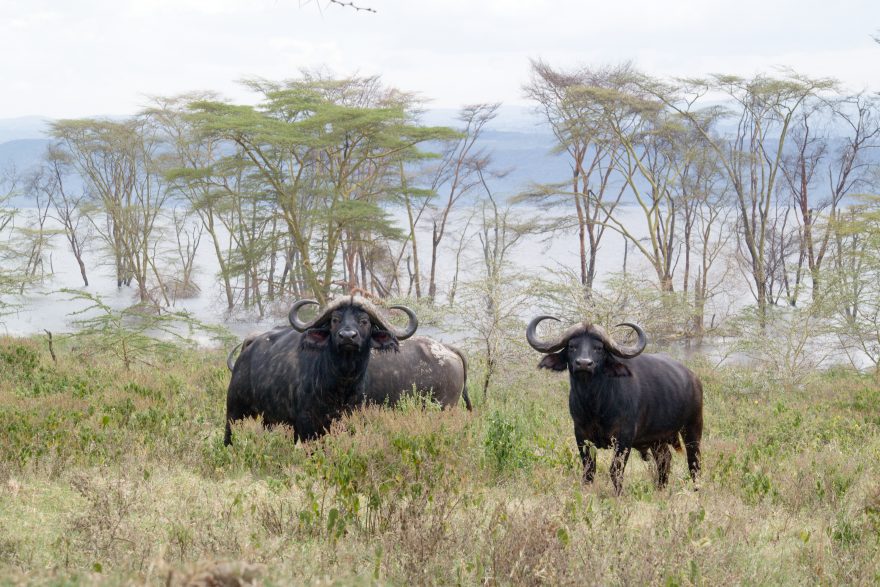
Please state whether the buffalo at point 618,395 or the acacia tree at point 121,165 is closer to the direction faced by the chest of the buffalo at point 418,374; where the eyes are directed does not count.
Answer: the acacia tree

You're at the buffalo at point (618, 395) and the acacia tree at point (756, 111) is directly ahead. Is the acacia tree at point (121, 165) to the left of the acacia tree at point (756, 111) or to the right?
left

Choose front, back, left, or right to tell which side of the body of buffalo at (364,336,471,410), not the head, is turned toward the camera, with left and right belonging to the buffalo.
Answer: left

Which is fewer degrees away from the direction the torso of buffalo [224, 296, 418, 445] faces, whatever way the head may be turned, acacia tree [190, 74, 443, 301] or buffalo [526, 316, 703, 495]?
the buffalo

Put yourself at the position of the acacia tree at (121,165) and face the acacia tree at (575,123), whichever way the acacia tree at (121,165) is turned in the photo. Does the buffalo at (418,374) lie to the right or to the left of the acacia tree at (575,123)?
right

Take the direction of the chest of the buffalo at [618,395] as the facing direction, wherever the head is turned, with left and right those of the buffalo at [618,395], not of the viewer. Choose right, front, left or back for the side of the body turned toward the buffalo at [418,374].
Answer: right
